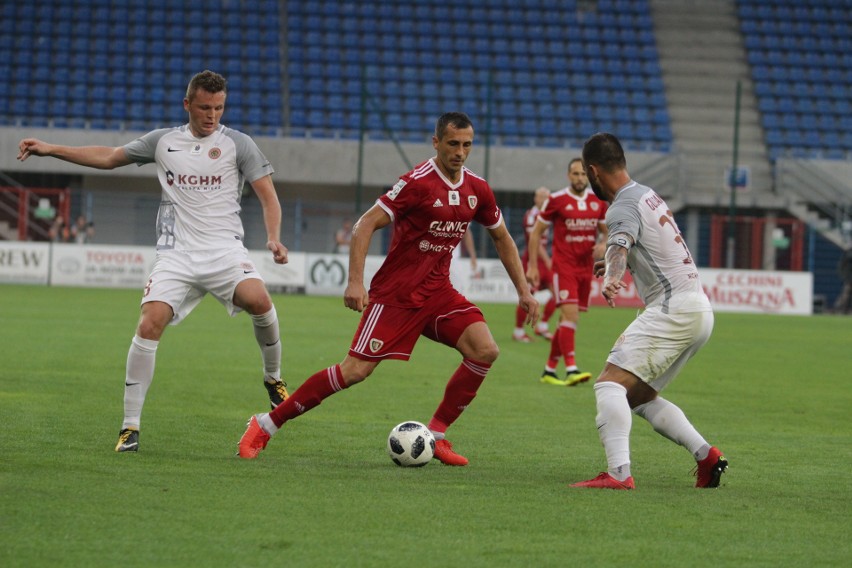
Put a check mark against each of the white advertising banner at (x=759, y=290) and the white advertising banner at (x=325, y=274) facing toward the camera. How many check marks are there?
2

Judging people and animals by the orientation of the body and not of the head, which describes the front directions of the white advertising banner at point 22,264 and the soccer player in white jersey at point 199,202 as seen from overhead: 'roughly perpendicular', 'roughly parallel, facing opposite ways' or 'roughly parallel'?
roughly parallel

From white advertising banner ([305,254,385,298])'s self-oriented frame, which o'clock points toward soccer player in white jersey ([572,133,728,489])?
The soccer player in white jersey is roughly at 12 o'clock from the white advertising banner.

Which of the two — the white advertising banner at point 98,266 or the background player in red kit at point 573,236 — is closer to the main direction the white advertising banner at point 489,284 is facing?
the background player in red kit

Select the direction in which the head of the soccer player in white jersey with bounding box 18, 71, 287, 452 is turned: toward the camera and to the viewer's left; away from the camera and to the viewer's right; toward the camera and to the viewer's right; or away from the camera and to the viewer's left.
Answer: toward the camera and to the viewer's right

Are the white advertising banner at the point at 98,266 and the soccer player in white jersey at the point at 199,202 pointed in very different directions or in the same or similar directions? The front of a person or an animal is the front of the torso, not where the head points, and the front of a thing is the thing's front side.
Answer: same or similar directions

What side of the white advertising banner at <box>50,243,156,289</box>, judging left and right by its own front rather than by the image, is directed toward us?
front

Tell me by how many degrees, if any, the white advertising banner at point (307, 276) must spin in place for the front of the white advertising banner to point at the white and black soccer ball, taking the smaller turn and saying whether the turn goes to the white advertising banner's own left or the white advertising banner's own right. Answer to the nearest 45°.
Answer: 0° — it already faces it

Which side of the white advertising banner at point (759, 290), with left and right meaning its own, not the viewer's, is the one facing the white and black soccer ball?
front

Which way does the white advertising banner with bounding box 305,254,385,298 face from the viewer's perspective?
toward the camera

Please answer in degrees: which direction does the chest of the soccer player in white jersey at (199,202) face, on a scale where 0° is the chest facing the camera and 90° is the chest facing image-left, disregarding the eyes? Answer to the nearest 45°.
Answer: approximately 0°

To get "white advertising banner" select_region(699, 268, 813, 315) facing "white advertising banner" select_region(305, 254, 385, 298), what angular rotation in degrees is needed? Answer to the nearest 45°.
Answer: approximately 90° to its right

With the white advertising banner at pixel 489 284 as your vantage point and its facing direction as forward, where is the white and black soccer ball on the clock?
The white and black soccer ball is roughly at 12 o'clock from the white advertising banner.

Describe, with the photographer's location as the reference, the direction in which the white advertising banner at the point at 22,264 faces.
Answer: facing the viewer

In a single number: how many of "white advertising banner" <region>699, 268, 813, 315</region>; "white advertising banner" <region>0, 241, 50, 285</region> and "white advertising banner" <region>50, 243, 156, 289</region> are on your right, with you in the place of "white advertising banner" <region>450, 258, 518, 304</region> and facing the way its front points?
2

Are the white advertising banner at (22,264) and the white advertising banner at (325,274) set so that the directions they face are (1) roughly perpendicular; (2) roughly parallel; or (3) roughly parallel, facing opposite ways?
roughly parallel

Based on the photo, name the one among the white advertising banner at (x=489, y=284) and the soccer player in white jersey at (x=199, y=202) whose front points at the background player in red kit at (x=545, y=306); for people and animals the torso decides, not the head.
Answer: the white advertising banner

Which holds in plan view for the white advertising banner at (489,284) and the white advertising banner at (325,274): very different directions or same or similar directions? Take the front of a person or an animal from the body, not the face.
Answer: same or similar directions
